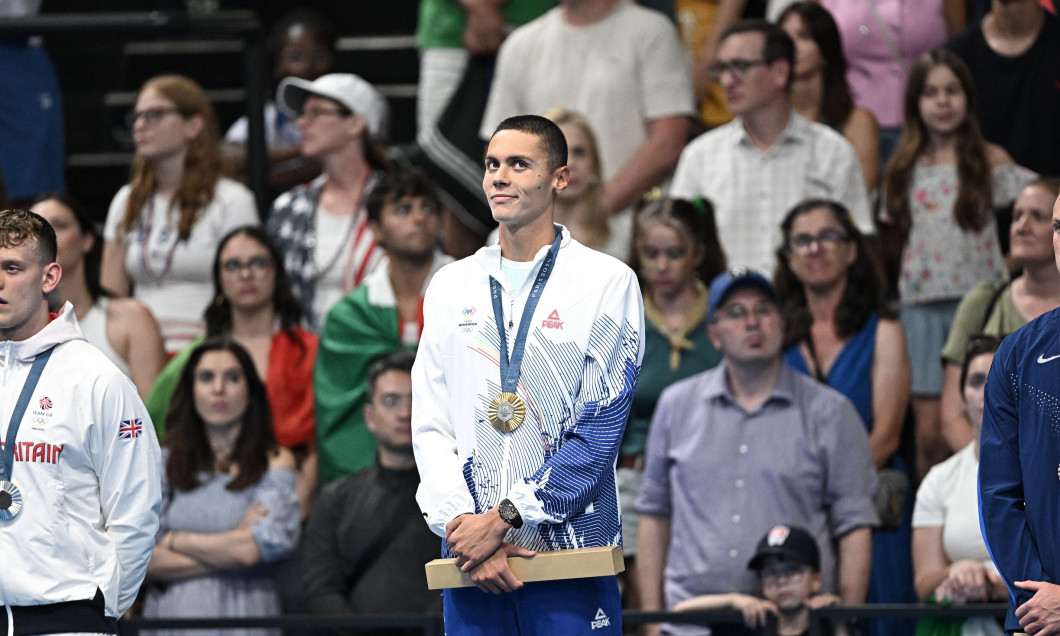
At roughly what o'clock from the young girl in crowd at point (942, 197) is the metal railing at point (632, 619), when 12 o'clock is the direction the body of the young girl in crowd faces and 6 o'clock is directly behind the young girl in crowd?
The metal railing is roughly at 1 o'clock from the young girl in crowd.

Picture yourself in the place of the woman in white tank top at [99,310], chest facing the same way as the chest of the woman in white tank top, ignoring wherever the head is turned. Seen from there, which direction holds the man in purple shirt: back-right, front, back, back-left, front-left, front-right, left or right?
left

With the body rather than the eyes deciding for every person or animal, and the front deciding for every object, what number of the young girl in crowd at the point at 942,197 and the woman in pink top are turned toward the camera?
2

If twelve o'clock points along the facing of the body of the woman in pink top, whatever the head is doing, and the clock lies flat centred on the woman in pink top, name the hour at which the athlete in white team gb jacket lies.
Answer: The athlete in white team gb jacket is roughly at 1 o'clock from the woman in pink top.

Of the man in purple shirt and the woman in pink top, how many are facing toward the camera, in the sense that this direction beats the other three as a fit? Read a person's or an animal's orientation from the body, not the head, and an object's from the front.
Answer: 2

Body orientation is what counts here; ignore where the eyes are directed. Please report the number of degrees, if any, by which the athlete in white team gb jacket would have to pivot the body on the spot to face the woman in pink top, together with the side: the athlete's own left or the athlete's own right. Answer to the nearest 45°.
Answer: approximately 180°

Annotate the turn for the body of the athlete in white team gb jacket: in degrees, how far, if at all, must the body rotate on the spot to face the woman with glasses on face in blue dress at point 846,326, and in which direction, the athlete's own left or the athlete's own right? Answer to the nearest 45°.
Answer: approximately 180°

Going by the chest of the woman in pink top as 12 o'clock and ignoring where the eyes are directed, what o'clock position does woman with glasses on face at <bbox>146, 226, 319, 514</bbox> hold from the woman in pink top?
The woman with glasses on face is roughly at 2 o'clock from the woman in pink top.

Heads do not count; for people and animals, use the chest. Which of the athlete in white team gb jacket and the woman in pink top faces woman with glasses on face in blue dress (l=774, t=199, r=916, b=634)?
the woman in pink top
